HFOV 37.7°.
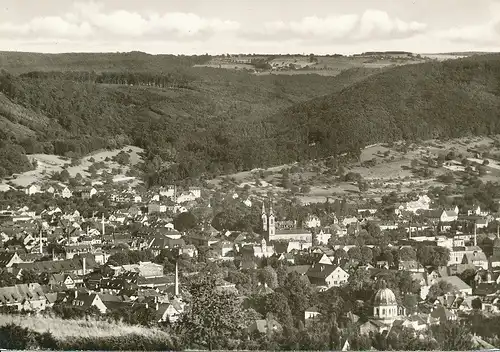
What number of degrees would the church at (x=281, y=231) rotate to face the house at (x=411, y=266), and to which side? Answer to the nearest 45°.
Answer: approximately 135° to its left

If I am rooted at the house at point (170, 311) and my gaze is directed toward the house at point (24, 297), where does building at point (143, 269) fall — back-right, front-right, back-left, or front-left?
front-right

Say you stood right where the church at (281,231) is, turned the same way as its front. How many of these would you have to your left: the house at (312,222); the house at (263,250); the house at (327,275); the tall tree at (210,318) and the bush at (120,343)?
4

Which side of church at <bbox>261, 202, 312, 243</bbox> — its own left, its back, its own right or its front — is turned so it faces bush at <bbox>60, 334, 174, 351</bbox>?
left

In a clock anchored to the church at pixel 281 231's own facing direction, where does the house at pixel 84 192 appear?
The house is roughly at 1 o'clock from the church.

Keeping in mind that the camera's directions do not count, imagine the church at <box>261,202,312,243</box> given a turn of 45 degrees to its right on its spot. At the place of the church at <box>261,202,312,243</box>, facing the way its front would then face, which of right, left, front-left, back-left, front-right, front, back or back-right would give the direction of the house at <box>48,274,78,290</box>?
left

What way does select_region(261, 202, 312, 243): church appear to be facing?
to the viewer's left

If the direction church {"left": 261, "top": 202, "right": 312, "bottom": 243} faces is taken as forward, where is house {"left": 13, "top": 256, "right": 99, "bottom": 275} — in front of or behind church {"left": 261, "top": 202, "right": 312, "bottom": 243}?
in front

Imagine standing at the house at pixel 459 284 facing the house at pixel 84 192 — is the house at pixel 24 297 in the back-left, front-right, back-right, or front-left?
front-left

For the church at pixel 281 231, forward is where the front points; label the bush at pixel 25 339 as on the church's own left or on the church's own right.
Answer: on the church's own left

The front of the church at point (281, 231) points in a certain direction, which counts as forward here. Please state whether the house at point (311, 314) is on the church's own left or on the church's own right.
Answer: on the church's own left

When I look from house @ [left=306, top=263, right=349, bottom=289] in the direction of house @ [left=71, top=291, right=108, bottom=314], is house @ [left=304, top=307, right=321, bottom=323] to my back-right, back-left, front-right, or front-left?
front-left

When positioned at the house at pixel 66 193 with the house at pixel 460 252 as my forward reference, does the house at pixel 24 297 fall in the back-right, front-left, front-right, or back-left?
front-right

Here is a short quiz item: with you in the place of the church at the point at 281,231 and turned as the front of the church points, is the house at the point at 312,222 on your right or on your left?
on your right

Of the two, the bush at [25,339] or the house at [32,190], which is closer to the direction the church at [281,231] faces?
the house

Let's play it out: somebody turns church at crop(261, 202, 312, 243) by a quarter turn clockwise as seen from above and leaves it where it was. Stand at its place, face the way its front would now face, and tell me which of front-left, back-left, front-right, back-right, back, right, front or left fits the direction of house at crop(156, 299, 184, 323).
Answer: back
